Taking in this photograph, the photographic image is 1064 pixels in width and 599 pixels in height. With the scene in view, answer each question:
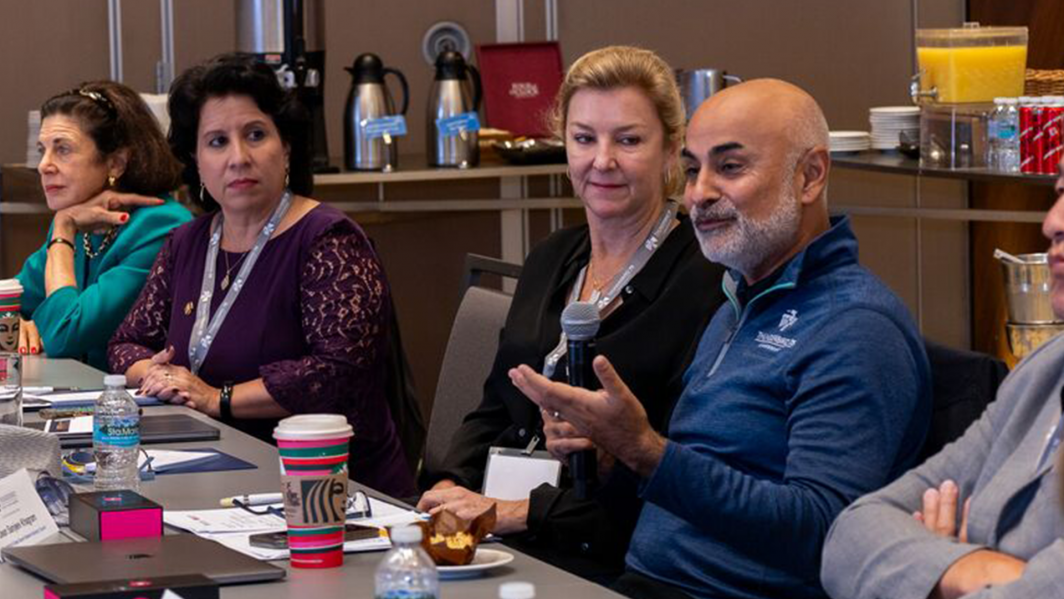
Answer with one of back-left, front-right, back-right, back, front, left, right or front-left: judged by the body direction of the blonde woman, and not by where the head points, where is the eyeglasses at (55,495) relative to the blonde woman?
front

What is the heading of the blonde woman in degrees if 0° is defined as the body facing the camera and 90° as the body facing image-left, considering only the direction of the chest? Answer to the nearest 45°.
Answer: approximately 45°

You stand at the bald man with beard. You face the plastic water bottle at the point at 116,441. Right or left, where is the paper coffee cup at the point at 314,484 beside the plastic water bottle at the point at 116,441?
left

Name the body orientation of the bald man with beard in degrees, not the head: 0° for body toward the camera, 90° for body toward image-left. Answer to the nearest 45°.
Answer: approximately 45°

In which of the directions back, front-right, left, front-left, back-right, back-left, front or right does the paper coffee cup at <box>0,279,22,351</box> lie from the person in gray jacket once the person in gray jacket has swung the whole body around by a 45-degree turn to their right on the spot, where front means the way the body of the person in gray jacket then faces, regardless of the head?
front-right

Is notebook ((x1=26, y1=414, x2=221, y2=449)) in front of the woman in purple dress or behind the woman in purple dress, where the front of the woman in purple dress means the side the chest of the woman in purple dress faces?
in front

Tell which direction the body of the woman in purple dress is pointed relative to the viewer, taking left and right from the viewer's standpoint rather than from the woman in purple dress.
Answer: facing the viewer and to the left of the viewer

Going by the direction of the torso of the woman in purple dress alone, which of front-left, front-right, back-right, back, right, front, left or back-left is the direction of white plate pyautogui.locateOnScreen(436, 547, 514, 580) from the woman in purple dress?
front-left

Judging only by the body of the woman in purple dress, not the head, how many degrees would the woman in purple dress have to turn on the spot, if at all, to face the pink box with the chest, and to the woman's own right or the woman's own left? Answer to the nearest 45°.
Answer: approximately 45° to the woman's own left

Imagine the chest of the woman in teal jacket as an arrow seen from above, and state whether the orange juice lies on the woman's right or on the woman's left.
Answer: on the woman's left
